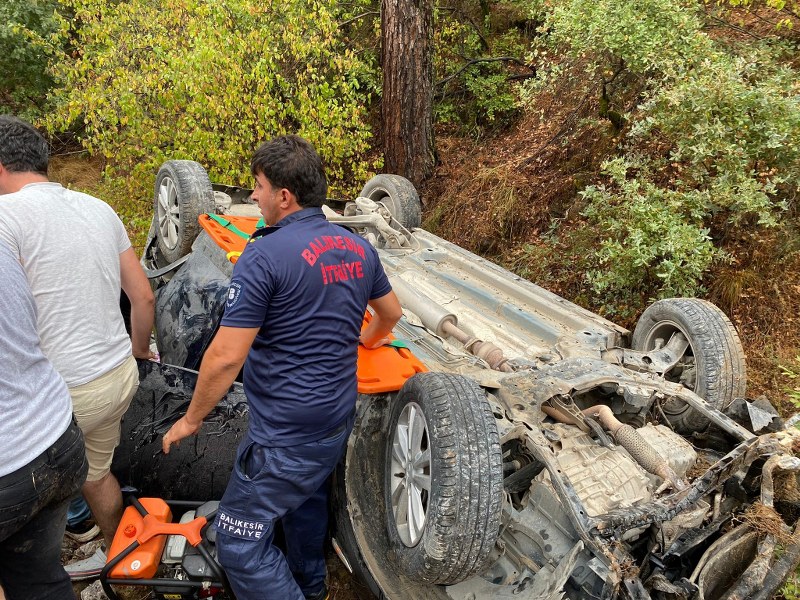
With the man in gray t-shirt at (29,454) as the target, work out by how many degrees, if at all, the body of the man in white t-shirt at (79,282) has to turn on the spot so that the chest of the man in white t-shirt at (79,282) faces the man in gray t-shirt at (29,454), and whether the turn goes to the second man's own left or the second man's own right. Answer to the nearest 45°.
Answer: approximately 135° to the second man's own left
